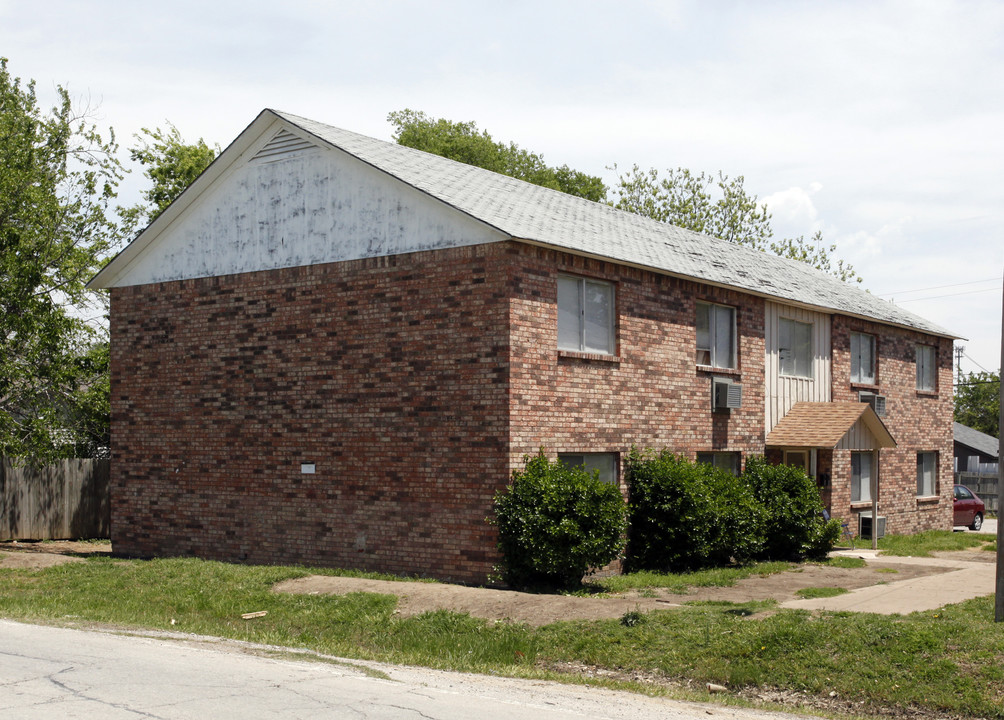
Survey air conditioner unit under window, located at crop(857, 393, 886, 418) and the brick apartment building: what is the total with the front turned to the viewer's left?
0

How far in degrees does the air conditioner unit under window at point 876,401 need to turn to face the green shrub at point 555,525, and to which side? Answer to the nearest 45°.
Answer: approximately 45° to its right

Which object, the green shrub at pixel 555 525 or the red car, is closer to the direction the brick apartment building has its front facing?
the green shrub

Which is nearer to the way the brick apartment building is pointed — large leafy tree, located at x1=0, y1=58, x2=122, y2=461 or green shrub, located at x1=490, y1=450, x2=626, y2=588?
the green shrub

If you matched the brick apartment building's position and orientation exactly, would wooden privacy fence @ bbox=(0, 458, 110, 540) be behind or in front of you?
behind

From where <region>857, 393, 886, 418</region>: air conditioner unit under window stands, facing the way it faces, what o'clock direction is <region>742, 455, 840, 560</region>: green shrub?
The green shrub is roughly at 2 o'clock from the air conditioner unit under window.

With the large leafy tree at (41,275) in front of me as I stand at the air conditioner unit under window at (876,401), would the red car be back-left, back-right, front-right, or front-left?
back-right

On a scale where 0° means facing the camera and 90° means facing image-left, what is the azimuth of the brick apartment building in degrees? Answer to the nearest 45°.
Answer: approximately 315°

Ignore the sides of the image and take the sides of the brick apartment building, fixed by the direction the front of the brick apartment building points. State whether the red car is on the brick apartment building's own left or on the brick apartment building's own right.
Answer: on the brick apartment building's own left
